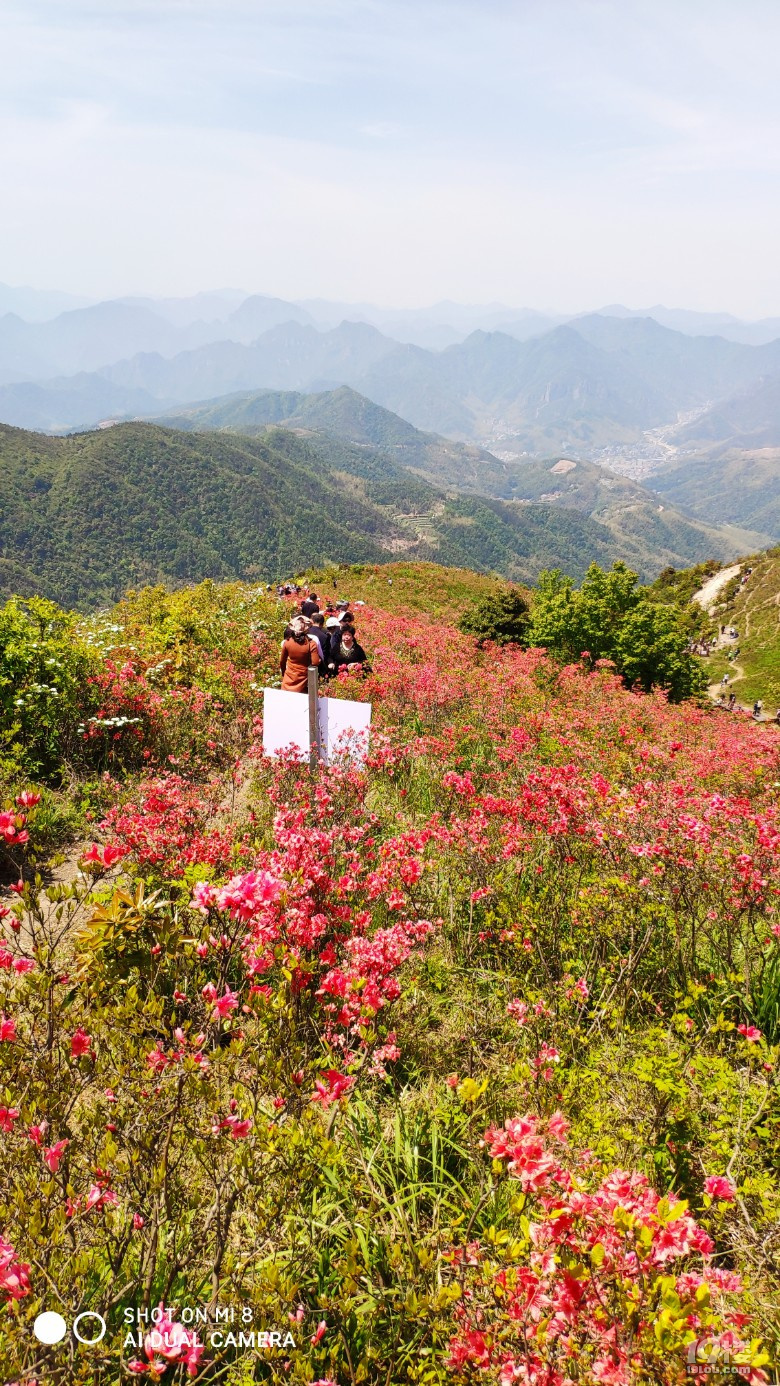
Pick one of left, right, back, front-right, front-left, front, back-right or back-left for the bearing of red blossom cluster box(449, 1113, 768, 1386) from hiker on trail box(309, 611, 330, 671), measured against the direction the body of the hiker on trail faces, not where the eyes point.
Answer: back

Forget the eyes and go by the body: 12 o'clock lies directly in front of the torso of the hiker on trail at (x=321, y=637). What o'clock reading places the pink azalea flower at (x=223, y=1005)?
The pink azalea flower is roughly at 6 o'clock from the hiker on trail.

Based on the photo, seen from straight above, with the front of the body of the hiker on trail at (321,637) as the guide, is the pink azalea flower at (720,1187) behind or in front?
behind

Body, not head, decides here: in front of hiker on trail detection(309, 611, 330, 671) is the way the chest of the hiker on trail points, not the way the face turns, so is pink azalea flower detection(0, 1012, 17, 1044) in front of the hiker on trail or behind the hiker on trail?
behind

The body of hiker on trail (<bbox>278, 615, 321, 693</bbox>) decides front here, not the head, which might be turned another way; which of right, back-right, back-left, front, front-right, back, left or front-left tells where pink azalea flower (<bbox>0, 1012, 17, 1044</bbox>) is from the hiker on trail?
back

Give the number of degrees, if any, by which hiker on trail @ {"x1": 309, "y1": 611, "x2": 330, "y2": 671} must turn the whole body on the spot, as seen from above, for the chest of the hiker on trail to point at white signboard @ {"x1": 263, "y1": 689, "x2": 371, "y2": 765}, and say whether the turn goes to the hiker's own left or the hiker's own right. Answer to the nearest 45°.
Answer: approximately 180°

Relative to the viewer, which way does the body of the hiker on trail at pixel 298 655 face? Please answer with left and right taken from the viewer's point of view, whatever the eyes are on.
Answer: facing away from the viewer

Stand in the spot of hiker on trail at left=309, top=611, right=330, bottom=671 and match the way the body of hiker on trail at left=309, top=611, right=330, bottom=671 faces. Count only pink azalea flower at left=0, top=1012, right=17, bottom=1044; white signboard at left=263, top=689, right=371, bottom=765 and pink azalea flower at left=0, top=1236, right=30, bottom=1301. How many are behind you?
3

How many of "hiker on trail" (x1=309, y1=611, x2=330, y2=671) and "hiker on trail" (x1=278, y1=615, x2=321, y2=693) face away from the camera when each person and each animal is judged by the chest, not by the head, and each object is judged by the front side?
2

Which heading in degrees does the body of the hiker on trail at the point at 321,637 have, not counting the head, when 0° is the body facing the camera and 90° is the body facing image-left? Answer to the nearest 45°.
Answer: approximately 180°
